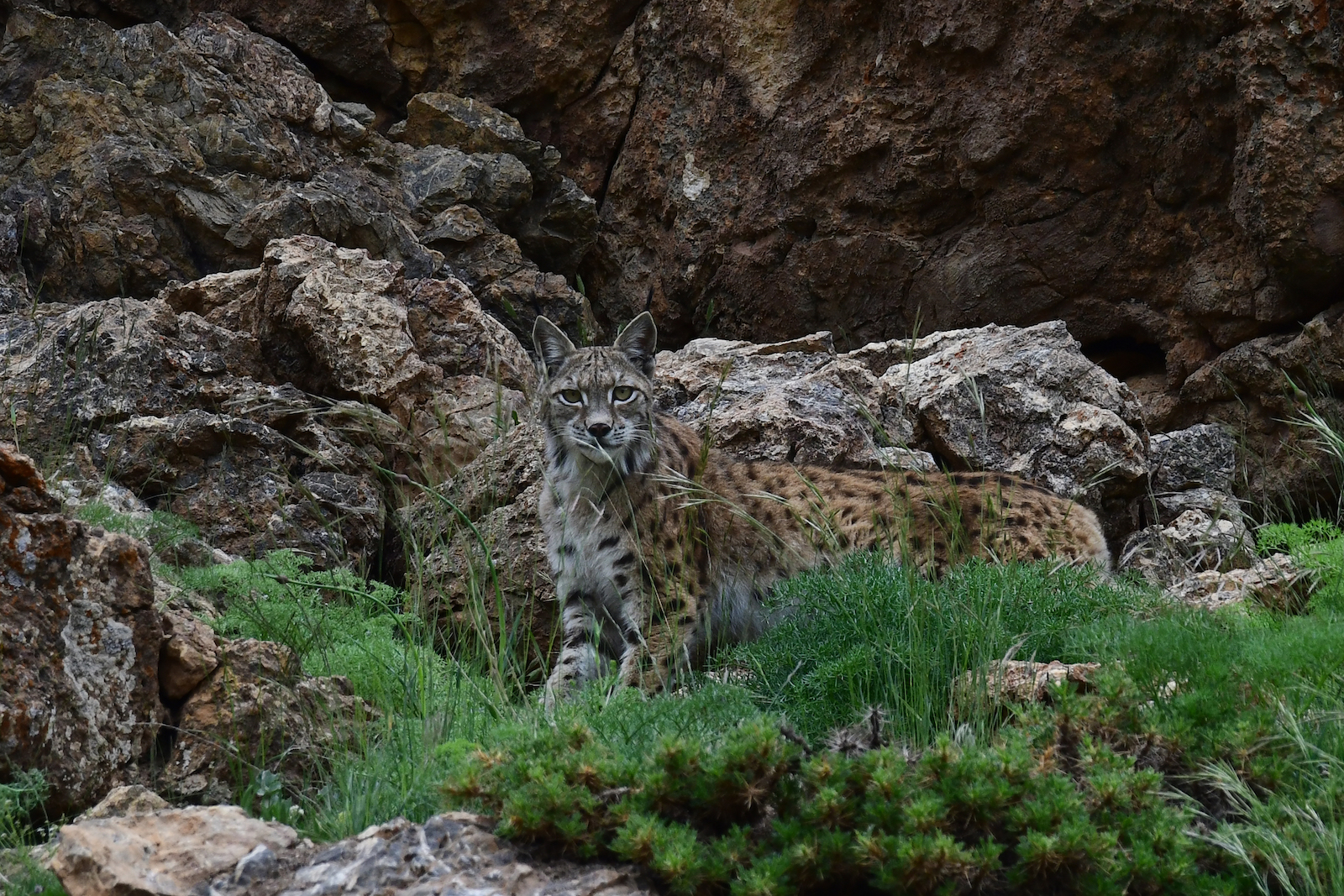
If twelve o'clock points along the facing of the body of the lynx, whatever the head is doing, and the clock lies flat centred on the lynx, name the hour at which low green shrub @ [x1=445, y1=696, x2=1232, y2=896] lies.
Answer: The low green shrub is roughly at 10 o'clock from the lynx.

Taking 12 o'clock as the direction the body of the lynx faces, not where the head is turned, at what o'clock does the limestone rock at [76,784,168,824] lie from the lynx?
The limestone rock is roughly at 11 o'clock from the lynx.

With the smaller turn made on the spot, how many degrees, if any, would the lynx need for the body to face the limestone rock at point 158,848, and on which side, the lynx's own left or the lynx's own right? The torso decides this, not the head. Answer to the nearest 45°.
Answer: approximately 45° to the lynx's own left

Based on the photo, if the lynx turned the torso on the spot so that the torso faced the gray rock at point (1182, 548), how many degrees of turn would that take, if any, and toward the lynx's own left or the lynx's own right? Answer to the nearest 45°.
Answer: approximately 135° to the lynx's own left

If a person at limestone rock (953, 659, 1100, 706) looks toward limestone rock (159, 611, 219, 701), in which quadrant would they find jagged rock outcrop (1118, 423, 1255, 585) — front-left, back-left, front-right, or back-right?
back-right

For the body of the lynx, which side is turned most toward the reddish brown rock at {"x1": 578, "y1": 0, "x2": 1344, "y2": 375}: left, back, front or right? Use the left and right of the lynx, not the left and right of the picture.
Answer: right

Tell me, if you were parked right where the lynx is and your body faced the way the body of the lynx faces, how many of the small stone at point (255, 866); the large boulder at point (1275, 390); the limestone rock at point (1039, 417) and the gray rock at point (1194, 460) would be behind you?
3

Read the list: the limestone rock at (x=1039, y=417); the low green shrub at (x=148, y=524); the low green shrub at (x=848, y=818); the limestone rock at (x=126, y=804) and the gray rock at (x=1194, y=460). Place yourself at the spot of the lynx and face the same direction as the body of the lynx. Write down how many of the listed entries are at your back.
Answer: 2

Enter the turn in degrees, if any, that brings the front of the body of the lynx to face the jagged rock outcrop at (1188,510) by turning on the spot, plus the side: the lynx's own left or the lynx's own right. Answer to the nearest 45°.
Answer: approximately 180°

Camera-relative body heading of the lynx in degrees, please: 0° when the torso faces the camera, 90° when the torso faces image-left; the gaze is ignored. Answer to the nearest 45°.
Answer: approximately 45°

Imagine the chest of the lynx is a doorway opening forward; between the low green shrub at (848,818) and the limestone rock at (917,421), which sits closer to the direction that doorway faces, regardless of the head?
the low green shrub
